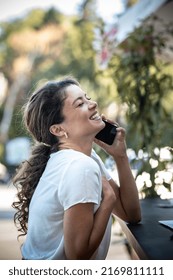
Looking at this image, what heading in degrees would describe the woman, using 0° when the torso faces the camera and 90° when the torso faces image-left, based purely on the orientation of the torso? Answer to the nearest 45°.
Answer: approximately 270°

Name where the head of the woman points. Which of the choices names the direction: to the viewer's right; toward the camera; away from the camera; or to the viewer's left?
to the viewer's right
